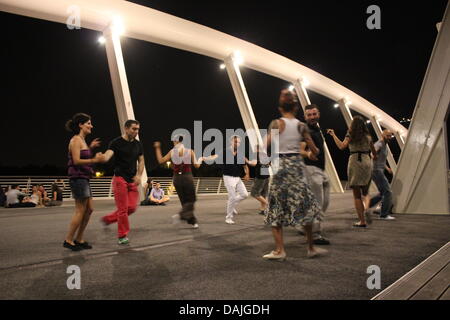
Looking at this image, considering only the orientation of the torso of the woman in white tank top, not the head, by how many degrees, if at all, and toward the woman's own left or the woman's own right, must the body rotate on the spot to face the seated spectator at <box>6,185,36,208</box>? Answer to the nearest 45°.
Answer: approximately 45° to the woman's own left

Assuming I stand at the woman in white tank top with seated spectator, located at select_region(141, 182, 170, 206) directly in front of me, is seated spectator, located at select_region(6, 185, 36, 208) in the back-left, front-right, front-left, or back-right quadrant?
front-left

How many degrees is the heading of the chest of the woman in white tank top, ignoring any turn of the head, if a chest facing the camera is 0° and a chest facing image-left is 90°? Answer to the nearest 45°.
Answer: approximately 180°
